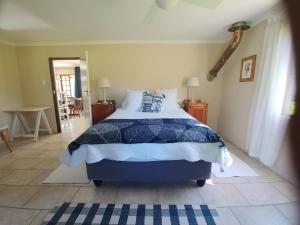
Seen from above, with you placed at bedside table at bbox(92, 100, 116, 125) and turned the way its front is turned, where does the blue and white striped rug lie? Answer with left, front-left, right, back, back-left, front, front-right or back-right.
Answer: front

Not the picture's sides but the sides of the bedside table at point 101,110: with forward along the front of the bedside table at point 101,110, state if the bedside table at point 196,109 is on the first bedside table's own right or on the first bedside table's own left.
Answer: on the first bedside table's own left

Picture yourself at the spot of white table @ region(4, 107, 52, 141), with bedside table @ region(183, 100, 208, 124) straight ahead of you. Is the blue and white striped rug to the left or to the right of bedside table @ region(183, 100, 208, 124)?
right

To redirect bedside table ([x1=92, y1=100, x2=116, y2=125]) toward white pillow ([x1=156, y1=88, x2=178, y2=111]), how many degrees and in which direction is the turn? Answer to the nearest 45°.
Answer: approximately 45° to its left

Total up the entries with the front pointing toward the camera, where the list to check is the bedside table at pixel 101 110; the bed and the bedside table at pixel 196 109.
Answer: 3

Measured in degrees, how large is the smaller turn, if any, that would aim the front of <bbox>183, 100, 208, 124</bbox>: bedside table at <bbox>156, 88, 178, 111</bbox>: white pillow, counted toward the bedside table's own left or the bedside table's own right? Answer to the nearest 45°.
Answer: approximately 45° to the bedside table's own right

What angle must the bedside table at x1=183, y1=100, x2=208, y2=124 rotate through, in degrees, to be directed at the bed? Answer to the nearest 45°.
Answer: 0° — it already faces it

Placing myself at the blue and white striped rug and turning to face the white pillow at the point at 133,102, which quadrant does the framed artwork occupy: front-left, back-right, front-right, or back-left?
front-right

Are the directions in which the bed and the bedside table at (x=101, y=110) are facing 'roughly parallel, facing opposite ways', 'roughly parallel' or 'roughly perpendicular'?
roughly parallel

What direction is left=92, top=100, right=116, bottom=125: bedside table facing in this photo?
toward the camera

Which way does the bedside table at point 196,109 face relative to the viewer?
toward the camera

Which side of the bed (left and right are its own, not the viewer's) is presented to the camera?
front

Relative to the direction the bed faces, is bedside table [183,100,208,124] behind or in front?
behind

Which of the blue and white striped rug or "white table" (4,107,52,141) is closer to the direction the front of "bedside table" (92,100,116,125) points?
the blue and white striped rug

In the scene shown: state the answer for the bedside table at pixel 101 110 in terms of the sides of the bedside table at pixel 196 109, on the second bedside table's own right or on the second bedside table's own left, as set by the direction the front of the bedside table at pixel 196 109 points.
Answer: on the second bedside table's own right
